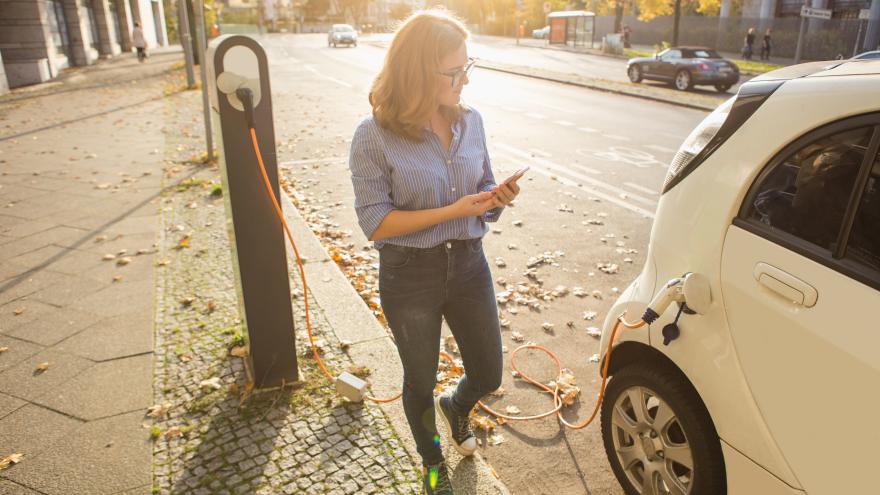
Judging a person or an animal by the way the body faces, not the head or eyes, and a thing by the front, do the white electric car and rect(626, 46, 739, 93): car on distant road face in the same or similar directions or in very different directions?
very different directions

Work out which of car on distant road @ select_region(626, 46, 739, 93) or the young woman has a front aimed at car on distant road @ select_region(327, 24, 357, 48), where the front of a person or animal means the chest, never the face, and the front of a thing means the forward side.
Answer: car on distant road @ select_region(626, 46, 739, 93)

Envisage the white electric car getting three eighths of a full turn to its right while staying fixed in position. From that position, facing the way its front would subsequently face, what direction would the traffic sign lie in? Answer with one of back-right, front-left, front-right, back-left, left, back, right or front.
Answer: right

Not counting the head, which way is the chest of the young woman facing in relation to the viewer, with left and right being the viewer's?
facing the viewer and to the right of the viewer

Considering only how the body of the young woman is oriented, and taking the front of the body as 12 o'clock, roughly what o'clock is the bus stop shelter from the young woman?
The bus stop shelter is roughly at 8 o'clock from the young woman.

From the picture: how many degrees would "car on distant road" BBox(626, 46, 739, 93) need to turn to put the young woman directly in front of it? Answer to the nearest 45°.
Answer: approximately 135° to its left

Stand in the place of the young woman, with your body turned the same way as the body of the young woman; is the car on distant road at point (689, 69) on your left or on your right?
on your left

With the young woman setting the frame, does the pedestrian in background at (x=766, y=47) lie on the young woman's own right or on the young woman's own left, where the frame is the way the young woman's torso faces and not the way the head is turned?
on the young woman's own left

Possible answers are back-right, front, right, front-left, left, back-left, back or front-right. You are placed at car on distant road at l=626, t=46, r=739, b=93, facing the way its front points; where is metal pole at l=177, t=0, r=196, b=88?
left

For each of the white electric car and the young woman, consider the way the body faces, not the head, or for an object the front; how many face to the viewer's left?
0
